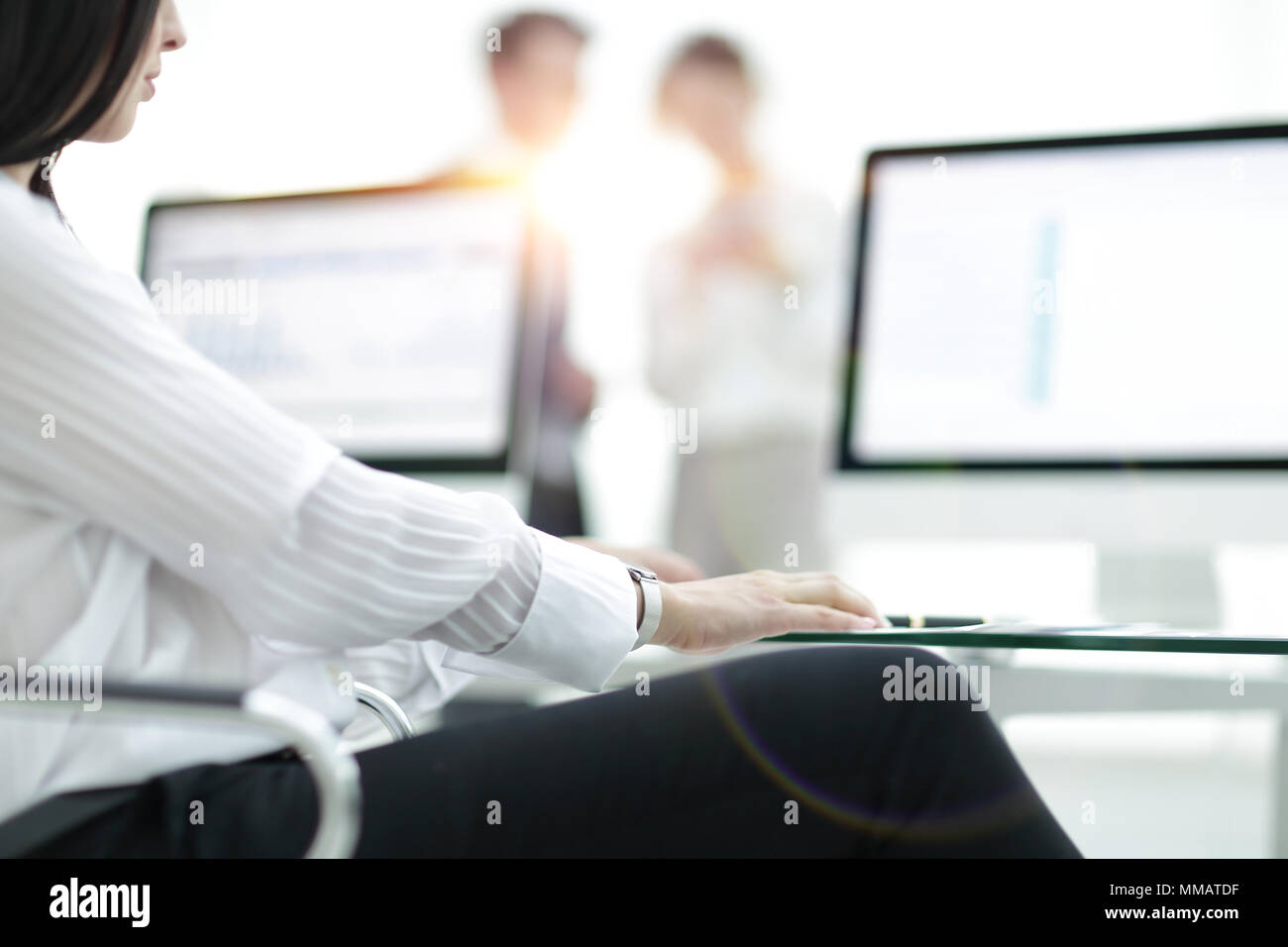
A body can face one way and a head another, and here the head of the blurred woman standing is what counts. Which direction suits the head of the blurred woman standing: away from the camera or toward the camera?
toward the camera

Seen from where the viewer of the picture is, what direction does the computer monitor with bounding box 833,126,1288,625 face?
facing the viewer

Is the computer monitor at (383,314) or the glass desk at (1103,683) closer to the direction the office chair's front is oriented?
the glass desk

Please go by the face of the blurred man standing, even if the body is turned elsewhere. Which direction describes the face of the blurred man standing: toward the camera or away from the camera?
toward the camera

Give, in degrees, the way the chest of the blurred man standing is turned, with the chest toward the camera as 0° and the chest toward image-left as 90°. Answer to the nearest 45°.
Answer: approximately 315°

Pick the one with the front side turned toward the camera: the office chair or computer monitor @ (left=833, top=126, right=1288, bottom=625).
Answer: the computer monitor

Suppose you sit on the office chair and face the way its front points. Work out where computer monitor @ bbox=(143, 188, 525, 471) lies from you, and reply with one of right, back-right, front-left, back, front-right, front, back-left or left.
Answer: left

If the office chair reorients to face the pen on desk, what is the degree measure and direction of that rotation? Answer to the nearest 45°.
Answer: approximately 45° to its left

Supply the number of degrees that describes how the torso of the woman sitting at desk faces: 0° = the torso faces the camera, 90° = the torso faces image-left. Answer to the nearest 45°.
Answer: approximately 270°

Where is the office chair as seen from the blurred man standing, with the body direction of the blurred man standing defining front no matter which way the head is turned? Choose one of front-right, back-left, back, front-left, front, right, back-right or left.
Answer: front-right

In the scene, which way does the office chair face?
to the viewer's right
